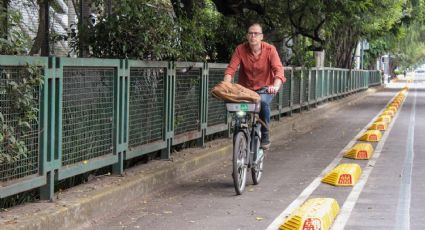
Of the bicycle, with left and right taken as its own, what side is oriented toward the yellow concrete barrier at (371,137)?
back

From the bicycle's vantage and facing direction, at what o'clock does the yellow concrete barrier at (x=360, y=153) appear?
The yellow concrete barrier is roughly at 7 o'clock from the bicycle.

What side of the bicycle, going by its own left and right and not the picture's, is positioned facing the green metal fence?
right

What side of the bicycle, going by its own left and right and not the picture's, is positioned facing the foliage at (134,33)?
right

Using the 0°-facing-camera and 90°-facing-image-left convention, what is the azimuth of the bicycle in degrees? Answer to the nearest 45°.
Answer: approximately 0°
